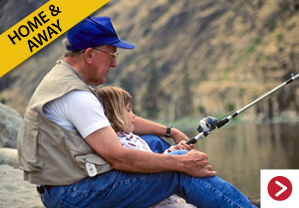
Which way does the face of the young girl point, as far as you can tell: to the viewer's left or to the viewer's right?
to the viewer's right

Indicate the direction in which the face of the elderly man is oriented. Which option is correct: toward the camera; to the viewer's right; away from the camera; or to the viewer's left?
to the viewer's right

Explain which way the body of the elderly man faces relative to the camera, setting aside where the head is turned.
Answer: to the viewer's right

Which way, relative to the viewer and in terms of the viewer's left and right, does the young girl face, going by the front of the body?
facing to the right of the viewer

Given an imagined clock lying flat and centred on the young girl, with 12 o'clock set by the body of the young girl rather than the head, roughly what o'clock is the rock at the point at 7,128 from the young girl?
The rock is roughly at 8 o'clock from the young girl.
